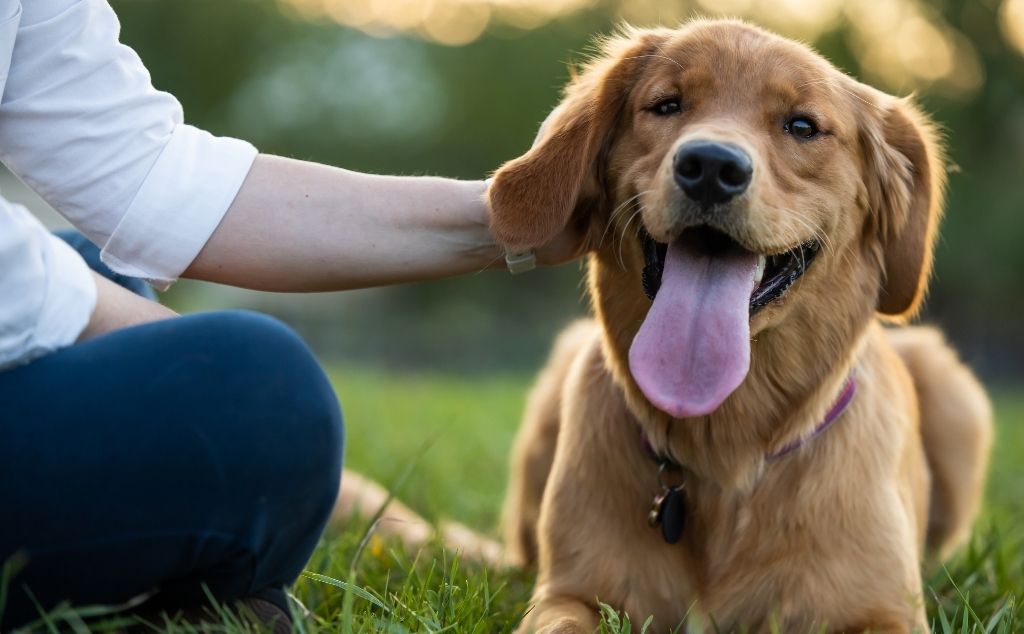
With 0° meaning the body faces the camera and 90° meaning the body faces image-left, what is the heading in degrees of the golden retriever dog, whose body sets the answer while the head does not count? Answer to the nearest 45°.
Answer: approximately 0°
